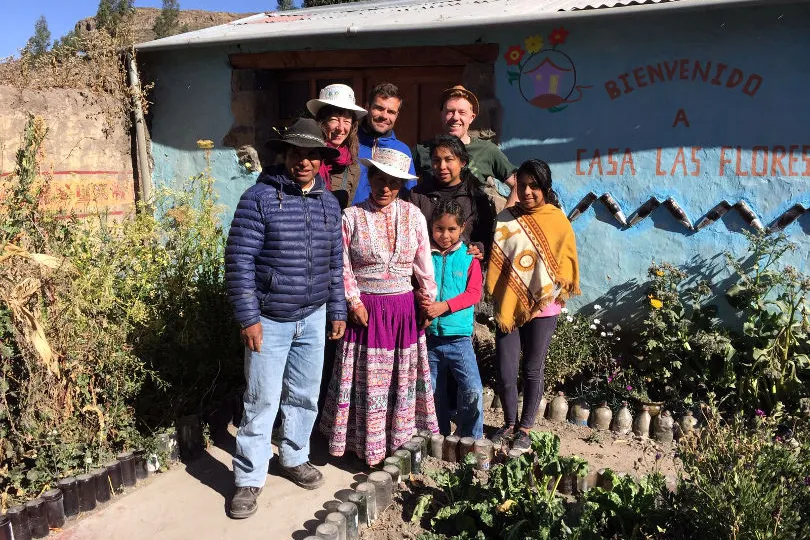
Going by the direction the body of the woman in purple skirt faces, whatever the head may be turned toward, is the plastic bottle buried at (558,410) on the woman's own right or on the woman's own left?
on the woman's own left

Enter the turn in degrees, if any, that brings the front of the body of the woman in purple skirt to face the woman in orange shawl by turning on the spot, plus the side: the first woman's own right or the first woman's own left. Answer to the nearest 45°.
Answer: approximately 90° to the first woman's own left

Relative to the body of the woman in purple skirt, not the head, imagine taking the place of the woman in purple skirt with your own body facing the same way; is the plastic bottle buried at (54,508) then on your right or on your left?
on your right

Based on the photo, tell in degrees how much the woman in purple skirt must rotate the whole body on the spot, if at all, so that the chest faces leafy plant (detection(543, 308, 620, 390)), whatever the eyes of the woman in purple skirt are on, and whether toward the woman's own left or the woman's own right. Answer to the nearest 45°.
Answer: approximately 135° to the woman's own left

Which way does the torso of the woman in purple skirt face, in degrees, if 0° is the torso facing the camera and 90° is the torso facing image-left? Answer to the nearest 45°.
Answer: approximately 0°

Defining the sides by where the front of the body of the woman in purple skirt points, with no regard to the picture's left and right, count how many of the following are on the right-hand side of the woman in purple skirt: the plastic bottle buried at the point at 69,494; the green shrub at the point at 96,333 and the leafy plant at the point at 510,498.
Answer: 2

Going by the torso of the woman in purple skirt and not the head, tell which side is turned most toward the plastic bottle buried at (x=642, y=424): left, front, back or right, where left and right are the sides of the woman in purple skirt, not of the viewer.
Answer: left

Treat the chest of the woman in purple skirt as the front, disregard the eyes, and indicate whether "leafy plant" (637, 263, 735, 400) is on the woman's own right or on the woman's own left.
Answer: on the woman's own left

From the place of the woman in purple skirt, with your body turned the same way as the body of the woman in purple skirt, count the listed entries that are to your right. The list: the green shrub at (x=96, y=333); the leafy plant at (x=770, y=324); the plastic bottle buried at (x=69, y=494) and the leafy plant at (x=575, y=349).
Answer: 2
